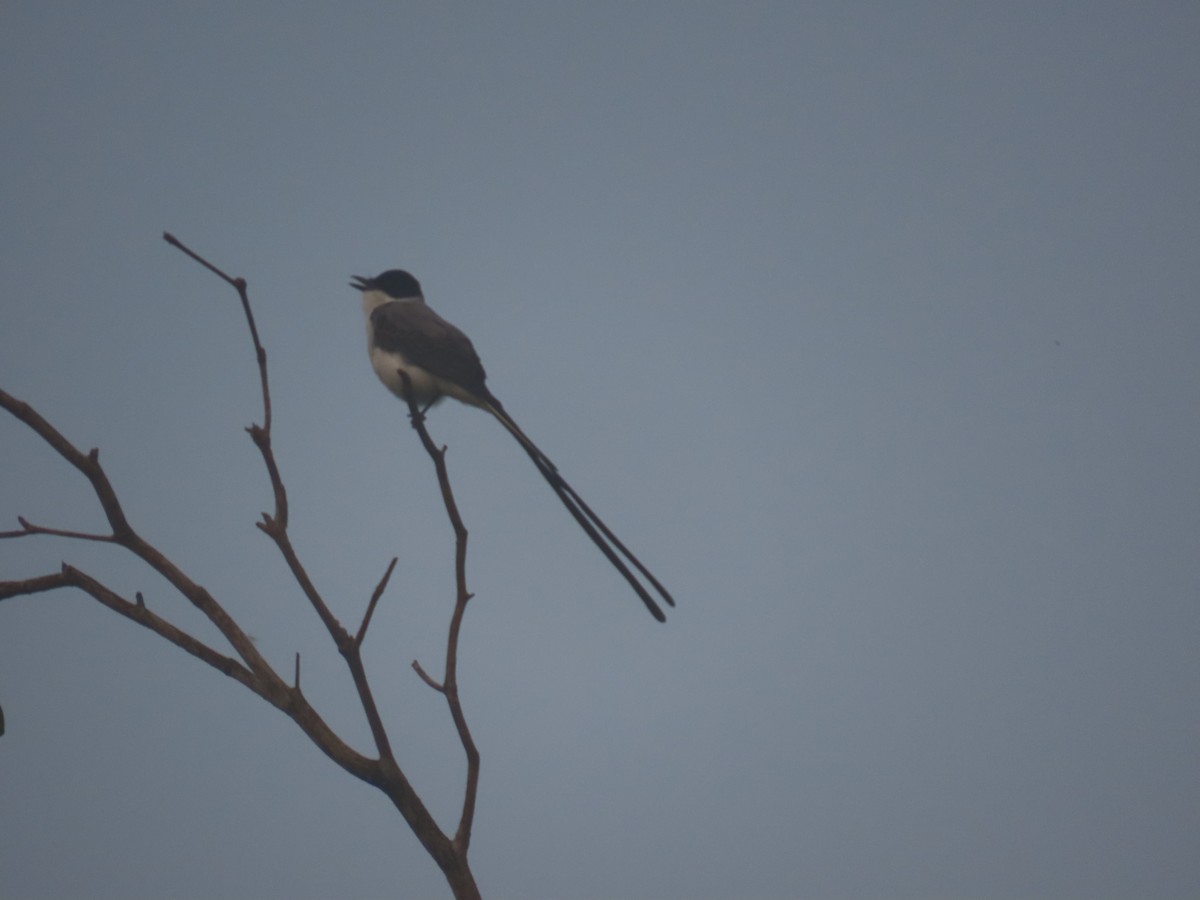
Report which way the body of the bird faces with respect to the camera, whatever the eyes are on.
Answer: to the viewer's left
